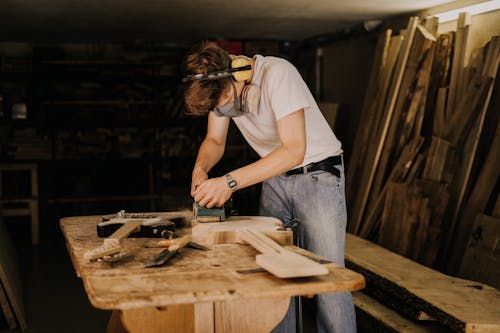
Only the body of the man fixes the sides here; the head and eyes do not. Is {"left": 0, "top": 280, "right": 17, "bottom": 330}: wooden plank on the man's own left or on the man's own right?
on the man's own right

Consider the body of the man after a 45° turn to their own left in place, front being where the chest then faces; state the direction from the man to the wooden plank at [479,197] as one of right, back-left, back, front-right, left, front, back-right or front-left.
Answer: back-left

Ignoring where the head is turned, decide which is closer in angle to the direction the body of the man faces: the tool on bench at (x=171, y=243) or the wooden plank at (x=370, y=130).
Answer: the tool on bench

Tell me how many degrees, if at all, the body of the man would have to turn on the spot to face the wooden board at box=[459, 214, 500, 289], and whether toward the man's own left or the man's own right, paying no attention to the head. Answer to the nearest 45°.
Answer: approximately 180°

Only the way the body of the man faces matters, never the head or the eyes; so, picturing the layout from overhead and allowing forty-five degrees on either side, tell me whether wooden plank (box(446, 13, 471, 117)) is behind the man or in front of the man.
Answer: behind

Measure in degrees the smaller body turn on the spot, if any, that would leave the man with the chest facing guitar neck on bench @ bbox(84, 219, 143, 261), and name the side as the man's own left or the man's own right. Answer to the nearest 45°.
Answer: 0° — they already face it

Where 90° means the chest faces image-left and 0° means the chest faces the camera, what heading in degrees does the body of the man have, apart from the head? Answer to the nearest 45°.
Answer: approximately 45°
